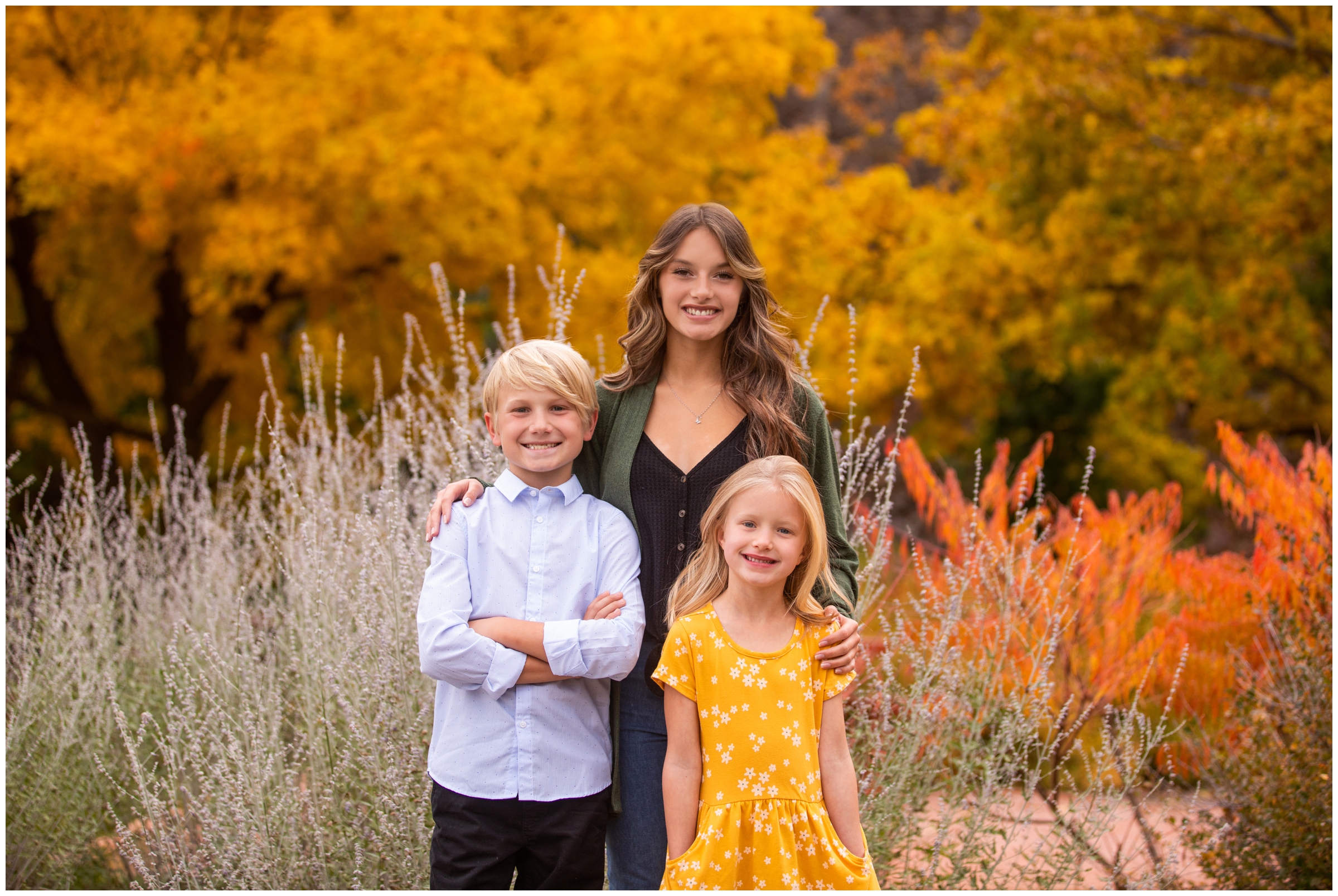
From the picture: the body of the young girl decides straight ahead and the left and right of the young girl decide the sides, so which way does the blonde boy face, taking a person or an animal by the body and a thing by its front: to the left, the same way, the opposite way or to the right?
the same way

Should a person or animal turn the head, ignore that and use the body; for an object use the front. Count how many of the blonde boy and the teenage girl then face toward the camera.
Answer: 2

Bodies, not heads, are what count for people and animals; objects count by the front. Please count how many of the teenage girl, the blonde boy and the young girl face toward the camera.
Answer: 3

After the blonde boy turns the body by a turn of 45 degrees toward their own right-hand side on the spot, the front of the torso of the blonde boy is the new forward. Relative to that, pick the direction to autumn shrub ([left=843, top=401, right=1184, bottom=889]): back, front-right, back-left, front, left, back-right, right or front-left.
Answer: back

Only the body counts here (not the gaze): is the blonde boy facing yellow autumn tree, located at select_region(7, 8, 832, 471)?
no

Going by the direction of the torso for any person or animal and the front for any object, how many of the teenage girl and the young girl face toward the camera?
2

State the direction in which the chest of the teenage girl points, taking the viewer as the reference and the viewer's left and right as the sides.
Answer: facing the viewer

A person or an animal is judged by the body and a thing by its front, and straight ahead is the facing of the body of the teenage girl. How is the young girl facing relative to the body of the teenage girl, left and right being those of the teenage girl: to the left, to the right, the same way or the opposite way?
the same way

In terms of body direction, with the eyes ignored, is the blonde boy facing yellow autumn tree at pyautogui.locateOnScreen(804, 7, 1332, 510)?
no

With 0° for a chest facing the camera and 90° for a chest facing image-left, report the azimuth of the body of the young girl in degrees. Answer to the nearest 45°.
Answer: approximately 0°

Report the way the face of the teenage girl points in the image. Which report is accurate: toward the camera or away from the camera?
toward the camera

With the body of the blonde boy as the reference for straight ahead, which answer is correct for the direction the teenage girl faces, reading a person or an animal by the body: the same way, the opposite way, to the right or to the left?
the same way

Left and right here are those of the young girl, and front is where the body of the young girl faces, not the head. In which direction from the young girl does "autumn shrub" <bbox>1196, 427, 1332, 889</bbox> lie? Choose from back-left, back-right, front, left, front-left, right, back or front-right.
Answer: back-left

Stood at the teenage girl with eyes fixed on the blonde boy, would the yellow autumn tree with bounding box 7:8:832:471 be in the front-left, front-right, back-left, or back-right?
back-right

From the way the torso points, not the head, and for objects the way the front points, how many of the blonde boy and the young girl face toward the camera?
2

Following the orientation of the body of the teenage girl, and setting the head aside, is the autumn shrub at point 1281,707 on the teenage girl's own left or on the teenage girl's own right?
on the teenage girl's own left
